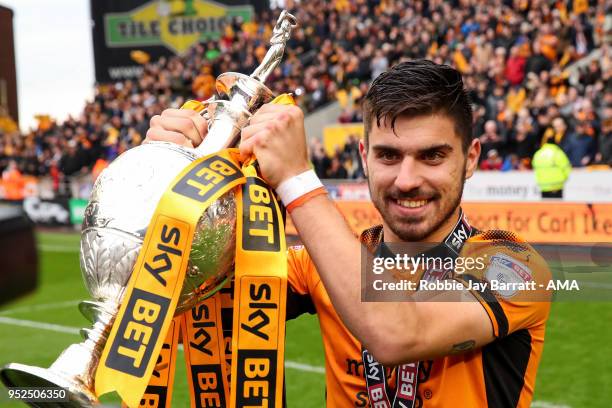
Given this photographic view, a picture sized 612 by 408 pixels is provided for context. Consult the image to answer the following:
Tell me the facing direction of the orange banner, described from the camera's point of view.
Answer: facing the viewer

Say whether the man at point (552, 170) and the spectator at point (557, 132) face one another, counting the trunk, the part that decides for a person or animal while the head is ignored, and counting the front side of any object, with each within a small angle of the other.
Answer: yes

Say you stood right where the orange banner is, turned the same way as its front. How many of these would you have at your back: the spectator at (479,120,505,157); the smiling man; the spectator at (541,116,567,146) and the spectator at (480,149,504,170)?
3

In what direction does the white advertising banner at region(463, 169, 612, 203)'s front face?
toward the camera

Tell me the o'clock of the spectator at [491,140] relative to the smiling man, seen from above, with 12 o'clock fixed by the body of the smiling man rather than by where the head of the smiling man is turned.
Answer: The spectator is roughly at 5 o'clock from the smiling man.

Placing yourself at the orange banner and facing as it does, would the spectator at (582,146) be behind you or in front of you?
behind

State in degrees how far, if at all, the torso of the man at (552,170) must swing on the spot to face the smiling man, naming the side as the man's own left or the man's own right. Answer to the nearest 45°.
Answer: approximately 180°

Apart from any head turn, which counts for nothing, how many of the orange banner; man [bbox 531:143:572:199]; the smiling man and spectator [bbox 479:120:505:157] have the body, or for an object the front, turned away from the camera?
1

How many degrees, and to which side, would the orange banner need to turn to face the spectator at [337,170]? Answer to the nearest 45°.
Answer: approximately 135° to its right

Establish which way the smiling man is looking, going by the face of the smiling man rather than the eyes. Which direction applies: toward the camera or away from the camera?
toward the camera

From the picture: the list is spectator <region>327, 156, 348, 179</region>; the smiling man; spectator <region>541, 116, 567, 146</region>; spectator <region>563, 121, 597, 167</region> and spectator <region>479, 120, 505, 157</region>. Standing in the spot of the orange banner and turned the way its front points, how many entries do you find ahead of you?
1

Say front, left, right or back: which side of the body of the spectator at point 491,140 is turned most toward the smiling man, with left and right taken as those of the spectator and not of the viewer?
front

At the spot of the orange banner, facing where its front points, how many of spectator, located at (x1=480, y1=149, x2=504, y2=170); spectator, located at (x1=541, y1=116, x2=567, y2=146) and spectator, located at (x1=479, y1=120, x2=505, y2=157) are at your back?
3

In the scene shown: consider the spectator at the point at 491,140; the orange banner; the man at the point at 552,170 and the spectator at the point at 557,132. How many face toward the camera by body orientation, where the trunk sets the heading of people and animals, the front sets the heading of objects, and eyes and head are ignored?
3

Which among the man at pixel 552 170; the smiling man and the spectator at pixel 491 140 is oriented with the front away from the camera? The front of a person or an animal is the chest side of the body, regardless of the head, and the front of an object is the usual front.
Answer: the man

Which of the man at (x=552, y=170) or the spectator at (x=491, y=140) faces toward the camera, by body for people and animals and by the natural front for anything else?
the spectator

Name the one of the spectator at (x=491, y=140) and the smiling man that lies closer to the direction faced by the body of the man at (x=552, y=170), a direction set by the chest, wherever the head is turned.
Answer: the spectator

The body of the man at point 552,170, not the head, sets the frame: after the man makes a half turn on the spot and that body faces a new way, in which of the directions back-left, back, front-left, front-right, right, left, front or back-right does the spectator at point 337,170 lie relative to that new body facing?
back-right

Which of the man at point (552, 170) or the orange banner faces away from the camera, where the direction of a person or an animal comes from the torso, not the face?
the man

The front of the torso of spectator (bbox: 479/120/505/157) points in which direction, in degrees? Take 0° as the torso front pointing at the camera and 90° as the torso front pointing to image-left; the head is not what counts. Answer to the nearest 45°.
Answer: approximately 0°
